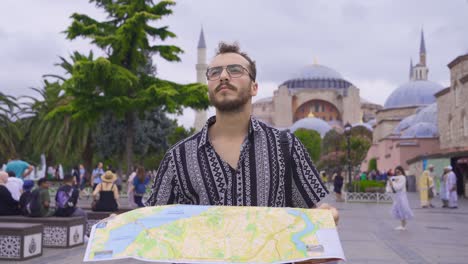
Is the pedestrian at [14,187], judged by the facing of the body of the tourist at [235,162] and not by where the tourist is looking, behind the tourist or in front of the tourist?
behind

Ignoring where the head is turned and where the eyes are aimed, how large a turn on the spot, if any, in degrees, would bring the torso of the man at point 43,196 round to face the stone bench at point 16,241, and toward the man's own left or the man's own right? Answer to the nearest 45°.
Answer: approximately 90° to the man's own right

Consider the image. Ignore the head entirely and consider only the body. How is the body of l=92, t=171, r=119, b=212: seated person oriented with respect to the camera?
away from the camera

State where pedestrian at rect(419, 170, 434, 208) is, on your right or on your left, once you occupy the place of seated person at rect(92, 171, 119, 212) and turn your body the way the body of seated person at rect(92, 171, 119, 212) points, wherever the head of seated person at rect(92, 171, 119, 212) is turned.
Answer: on your right

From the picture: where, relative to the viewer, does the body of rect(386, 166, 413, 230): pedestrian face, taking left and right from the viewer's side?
facing to the left of the viewer

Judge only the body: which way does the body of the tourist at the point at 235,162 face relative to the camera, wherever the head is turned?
toward the camera

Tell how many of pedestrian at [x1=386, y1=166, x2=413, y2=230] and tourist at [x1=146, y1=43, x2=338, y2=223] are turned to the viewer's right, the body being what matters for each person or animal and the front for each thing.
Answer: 0

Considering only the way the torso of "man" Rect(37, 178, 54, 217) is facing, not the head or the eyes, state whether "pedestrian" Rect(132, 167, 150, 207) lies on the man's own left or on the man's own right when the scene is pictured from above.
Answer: on the man's own left
